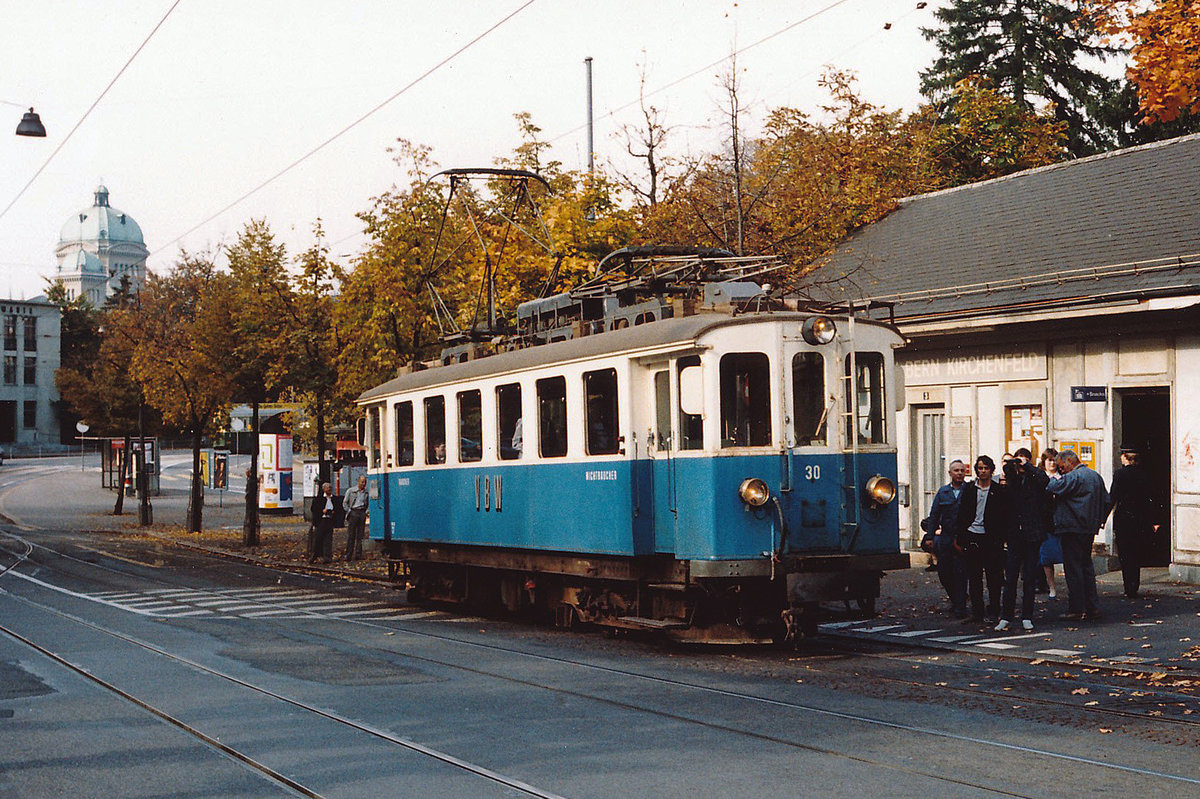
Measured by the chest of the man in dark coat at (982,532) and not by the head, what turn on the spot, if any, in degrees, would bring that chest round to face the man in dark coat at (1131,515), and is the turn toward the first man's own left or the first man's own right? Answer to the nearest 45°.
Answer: approximately 135° to the first man's own left

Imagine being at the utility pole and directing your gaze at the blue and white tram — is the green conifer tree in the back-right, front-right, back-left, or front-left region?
back-left

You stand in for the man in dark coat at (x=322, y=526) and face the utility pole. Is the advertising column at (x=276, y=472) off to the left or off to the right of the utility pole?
left

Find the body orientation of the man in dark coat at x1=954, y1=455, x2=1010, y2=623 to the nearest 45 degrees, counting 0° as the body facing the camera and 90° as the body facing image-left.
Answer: approximately 0°

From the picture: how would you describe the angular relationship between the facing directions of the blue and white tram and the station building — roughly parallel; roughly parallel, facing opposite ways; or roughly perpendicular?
roughly perpendicular

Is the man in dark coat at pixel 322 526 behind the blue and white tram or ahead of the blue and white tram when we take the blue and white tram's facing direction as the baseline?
behind

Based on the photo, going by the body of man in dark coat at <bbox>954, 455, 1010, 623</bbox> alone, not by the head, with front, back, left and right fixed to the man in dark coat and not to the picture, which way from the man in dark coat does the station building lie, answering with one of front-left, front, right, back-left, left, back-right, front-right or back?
back

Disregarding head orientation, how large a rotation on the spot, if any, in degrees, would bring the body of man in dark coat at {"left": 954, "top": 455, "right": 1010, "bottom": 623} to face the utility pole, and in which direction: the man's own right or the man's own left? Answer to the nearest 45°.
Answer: approximately 135° to the man's own right

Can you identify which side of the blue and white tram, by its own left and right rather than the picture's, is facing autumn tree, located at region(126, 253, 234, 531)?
back

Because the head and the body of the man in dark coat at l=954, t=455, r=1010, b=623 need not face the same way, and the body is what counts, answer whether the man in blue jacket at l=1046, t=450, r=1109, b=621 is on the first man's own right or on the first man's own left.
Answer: on the first man's own left
